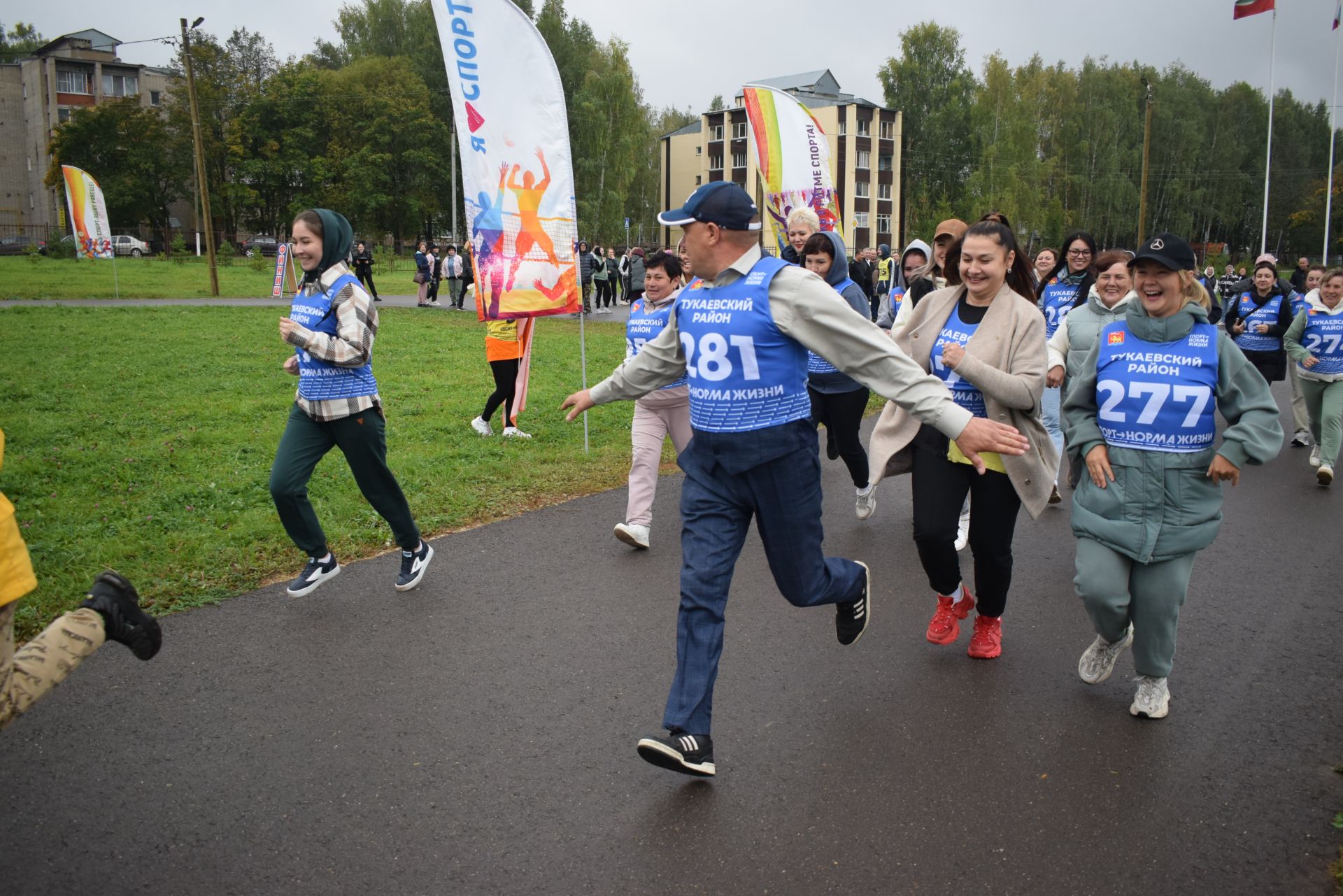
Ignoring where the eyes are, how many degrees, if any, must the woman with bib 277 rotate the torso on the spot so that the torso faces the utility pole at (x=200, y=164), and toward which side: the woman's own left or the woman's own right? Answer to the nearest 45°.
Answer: approximately 135° to the woman's own right

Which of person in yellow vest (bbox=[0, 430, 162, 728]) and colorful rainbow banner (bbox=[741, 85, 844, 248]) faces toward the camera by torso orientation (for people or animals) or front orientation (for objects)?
the colorful rainbow banner

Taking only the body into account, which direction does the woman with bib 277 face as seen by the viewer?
toward the camera

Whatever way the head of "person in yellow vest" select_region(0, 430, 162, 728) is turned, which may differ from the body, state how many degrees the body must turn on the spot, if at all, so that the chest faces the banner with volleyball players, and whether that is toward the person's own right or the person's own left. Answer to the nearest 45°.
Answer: approximately 135° to the person's own right

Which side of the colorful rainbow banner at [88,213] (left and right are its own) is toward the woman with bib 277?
front

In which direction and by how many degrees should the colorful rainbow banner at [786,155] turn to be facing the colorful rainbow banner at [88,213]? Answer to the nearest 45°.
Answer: approximately 135° to its right

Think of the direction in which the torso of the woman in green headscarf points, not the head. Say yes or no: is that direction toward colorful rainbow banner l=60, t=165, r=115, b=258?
no

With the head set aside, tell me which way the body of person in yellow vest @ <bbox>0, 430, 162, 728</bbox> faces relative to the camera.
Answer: to the viewer's left

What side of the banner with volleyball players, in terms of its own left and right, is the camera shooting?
front

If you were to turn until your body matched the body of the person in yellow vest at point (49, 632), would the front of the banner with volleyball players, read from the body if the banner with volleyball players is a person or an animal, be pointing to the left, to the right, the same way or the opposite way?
to the left

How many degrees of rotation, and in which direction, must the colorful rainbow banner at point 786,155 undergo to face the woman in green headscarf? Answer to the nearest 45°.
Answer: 0° — it already faces them

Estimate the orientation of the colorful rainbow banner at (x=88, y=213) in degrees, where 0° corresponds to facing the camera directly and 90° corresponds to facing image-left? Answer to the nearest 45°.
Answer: approximately 0°

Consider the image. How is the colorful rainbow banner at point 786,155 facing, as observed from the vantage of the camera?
facing the viewer

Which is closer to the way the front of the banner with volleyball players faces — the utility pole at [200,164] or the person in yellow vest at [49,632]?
the person in yellow vest
